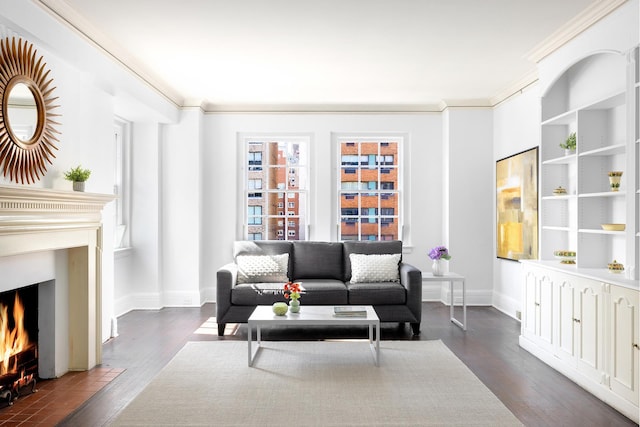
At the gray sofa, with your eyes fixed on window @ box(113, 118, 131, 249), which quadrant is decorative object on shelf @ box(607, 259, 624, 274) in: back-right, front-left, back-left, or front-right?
back-left

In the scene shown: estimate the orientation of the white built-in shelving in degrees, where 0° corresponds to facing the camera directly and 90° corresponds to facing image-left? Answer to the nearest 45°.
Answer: approximately 45°

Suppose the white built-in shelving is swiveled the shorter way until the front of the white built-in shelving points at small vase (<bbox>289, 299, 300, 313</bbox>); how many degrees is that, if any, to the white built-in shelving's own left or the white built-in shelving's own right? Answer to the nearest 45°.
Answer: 0° — it already faces it

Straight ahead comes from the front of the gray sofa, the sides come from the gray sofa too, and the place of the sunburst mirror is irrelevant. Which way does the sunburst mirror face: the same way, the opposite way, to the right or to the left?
to the left

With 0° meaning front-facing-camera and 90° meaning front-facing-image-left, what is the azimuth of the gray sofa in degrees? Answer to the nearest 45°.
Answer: approximately 0°

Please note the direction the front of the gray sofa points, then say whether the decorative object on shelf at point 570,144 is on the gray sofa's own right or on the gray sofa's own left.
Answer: on the gray sofa's own left

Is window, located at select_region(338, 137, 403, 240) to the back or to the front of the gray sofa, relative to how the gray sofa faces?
to the back
